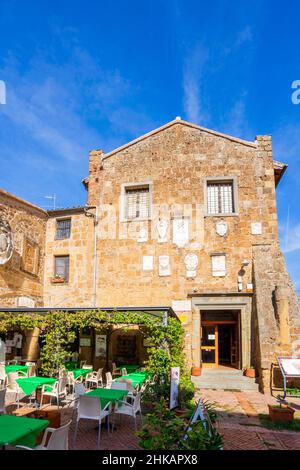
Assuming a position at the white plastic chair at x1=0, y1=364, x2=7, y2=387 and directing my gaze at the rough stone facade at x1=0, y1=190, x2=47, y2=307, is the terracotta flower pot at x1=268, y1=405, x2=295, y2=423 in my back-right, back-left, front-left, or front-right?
back-right

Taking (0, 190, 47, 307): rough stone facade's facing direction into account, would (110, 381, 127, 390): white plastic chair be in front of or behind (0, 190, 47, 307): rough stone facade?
in front

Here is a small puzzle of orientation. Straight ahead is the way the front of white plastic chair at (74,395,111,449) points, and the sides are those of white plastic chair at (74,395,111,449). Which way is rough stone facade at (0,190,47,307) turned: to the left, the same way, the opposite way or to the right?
to the right

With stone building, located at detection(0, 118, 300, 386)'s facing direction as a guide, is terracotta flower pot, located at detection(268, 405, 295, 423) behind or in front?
in front

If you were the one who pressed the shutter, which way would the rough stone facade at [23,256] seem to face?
facing the viewer and to the right of the viewer

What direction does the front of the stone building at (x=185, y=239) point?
toward the camera

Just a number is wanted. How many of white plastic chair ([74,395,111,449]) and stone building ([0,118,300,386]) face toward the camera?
1

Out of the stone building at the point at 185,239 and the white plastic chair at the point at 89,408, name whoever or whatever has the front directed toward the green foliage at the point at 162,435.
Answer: the stone building

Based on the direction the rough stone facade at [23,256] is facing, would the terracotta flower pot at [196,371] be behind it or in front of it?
in front

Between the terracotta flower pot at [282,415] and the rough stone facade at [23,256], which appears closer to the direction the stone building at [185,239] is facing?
the terracotta flower pot

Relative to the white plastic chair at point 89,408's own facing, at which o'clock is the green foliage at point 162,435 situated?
The green foliage is roughly at 4 o'clock from the white plastic chair.

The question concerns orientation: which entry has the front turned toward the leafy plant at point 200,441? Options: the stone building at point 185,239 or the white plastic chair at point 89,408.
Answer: the stone building

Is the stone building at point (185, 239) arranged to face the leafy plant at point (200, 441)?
yes
